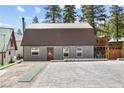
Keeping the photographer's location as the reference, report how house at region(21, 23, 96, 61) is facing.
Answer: facing the viewer

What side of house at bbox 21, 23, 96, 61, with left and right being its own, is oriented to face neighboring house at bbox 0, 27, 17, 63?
right
